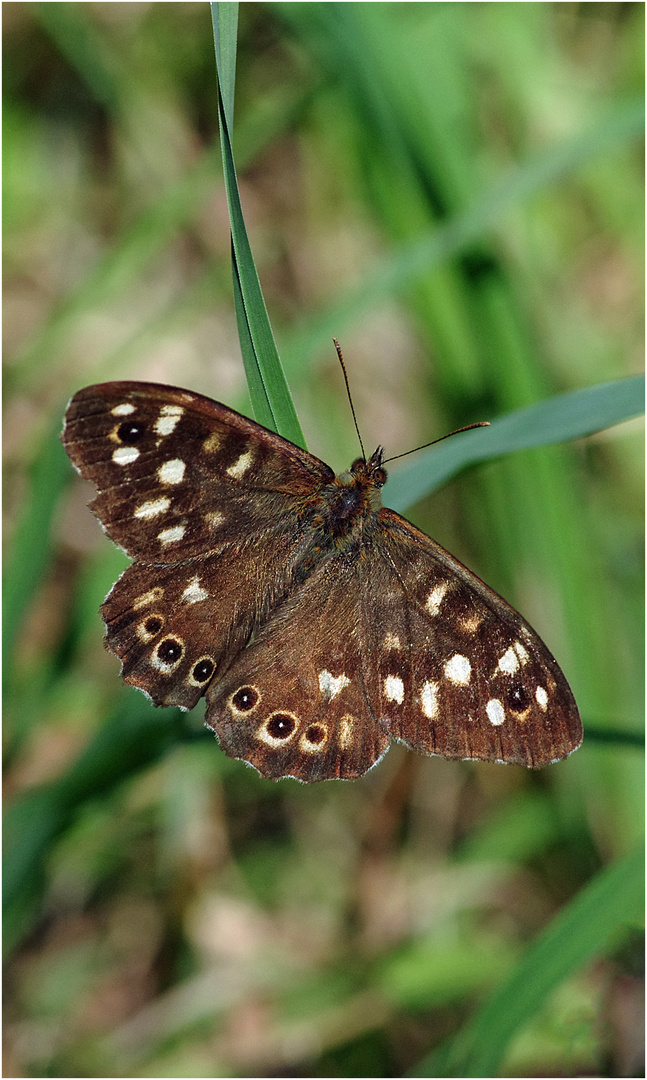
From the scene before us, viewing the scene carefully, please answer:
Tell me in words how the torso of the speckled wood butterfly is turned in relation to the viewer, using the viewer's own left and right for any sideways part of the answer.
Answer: facing away from the viewer and to the right of the viewer

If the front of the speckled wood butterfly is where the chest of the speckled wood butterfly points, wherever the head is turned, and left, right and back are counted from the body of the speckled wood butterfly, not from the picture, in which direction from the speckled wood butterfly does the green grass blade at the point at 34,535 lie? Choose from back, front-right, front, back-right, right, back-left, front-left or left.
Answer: left
